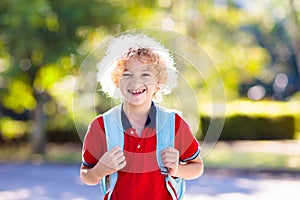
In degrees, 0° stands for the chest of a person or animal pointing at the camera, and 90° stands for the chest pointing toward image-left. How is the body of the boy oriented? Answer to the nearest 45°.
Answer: approximately 0°

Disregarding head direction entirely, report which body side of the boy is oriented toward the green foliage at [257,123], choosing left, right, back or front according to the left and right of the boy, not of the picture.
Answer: back

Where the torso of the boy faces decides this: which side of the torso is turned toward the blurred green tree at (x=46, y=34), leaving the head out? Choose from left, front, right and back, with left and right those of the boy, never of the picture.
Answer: back
